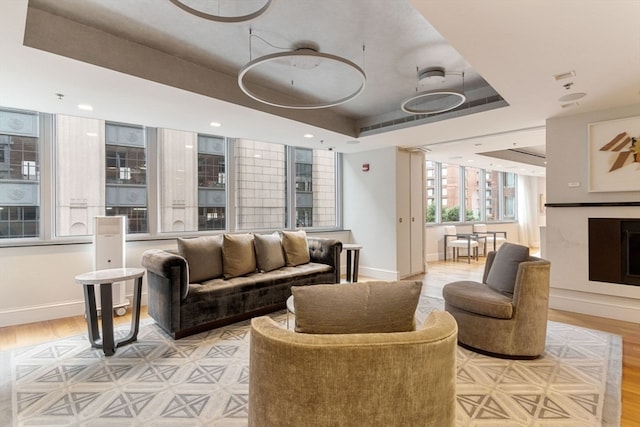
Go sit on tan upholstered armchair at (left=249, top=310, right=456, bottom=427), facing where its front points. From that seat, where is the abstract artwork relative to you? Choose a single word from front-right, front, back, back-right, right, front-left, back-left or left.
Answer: front-right

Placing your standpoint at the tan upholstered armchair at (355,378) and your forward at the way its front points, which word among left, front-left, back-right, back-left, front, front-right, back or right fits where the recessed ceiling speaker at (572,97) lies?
front-right

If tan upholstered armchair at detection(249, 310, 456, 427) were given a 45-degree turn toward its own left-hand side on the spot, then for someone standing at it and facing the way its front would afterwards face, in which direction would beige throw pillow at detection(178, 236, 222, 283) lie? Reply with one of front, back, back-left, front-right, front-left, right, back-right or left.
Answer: front

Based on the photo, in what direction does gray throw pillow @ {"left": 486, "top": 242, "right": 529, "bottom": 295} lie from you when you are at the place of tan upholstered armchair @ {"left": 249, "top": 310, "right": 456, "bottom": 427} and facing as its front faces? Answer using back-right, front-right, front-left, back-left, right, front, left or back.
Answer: front-right

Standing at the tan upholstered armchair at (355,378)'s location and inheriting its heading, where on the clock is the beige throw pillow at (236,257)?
The beige throw pillow is roughly at 11 o'clock from the tan upholstered armchair.

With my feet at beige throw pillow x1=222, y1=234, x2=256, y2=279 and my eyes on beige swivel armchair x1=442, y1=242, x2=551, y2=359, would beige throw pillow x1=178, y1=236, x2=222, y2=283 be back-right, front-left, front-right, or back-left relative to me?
back-right

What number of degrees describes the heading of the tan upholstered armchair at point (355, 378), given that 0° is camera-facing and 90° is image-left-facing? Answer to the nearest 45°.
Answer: approximately 180°

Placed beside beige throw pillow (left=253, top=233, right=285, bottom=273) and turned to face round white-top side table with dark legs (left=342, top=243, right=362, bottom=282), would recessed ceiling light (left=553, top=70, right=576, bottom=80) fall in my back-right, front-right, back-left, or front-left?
front-right

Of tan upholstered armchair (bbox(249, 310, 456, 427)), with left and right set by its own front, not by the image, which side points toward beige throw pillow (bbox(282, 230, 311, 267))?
front

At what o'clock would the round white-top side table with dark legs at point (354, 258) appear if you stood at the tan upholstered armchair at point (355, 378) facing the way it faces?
The round white-top side table with dark legs is roughly at 12 o'clock from the tan upholstered armchair.

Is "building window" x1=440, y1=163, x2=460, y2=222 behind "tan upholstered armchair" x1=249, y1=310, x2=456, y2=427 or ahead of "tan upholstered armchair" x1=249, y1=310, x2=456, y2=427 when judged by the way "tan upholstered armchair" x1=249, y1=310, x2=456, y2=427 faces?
ahead

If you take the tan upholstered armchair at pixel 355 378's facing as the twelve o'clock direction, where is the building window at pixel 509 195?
The building window is roughly at 1 o'clock from the tan upholstered armchair.

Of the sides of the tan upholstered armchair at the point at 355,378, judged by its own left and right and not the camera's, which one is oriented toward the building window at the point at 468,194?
front

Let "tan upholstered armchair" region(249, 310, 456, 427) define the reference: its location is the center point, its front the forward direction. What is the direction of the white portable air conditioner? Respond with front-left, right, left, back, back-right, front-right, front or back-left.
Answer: front-left

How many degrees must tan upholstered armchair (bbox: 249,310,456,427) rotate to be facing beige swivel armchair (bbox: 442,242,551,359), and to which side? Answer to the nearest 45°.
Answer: approximately 45° to its right
